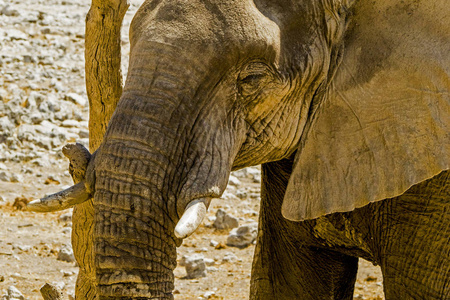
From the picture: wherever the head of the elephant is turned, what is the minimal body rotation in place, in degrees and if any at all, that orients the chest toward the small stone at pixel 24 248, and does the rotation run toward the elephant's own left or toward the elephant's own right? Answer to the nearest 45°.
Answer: approximately 90° to the elephant's own right

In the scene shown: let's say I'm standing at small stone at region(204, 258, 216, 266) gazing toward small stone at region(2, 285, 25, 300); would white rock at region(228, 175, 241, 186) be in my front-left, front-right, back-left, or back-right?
back-right

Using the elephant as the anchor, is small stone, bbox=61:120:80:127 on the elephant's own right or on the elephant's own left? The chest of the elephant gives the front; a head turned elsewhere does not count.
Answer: on the elephant's own right

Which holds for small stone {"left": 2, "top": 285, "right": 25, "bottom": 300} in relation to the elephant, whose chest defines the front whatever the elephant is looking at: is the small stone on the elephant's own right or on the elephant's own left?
on the elephant's own right

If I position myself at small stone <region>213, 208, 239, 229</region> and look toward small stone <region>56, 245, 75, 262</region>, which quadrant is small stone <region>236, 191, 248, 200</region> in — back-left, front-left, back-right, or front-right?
back-right

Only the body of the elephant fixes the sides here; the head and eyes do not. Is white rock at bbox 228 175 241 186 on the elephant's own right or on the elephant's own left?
on the elephant's own right

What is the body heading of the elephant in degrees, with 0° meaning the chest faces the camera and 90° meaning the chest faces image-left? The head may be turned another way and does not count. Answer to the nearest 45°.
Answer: approximately 45°

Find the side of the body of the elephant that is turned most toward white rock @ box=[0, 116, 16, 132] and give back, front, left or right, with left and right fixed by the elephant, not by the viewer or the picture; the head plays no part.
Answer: right

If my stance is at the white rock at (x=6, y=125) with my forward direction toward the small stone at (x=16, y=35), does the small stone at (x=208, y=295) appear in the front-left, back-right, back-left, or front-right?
back-right

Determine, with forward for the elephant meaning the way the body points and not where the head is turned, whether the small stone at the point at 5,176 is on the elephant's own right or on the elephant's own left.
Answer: on the elephant's own right
